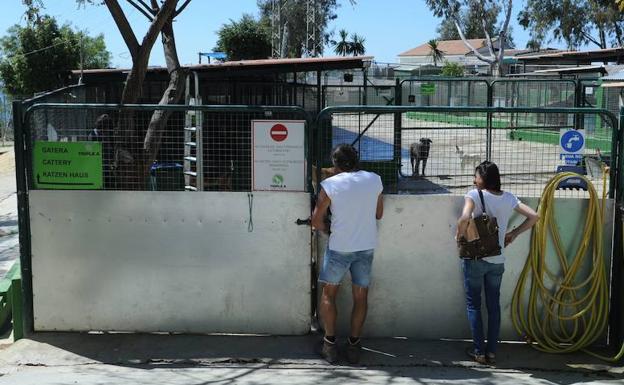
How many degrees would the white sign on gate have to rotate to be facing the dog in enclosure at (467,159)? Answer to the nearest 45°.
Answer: approximately 135° to its left

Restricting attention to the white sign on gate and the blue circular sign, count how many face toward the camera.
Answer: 2

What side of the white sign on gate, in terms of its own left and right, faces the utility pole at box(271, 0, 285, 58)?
back

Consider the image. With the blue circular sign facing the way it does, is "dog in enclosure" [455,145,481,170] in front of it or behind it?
behind

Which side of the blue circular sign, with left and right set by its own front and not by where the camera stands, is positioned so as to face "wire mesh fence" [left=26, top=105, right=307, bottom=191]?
right

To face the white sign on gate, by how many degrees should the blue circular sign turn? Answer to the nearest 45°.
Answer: approximately 90° to its right

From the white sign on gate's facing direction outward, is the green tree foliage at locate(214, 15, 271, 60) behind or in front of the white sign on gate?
behind

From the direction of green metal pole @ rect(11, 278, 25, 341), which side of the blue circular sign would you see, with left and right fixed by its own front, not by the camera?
right

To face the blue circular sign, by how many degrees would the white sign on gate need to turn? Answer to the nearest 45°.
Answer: approximately 90° to its left

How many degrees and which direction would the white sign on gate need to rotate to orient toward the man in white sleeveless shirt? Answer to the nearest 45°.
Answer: approximately 45° to its left

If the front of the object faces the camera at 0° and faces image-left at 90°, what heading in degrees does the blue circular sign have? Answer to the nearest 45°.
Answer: approximately 0°
